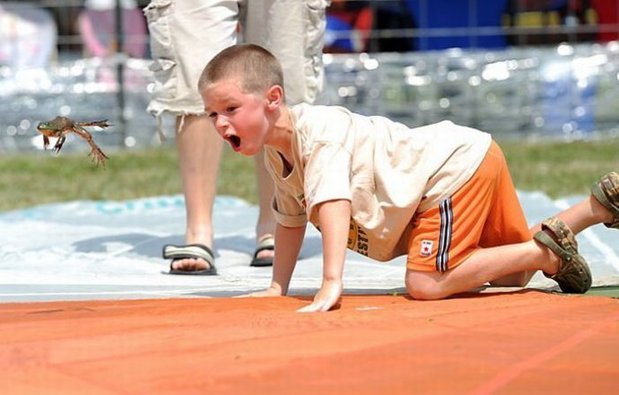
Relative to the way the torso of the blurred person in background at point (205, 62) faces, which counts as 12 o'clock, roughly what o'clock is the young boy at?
The young boy is roughly at 11 o'clock from the blurred person in background.

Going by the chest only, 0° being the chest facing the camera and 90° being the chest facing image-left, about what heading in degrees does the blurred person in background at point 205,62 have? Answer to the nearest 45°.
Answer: approximately 0°
